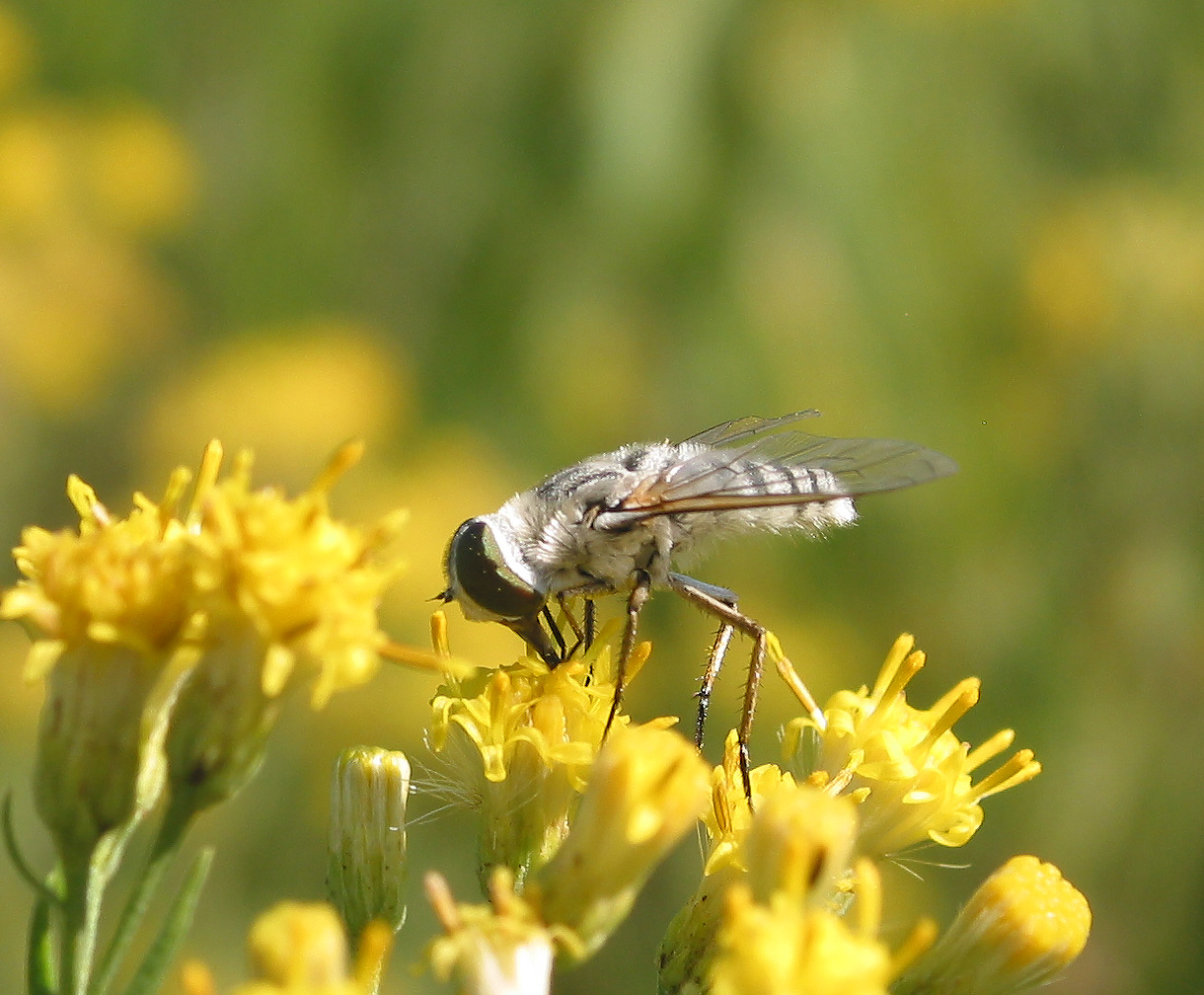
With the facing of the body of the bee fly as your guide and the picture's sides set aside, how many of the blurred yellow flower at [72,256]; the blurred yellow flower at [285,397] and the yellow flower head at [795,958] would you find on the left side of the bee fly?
1

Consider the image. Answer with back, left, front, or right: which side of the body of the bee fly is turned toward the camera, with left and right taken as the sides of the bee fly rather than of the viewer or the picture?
left
